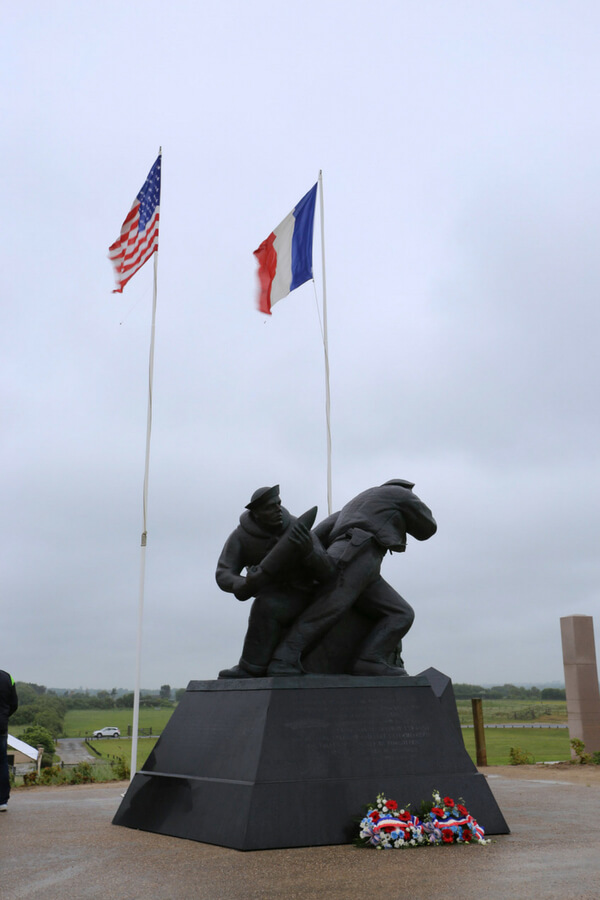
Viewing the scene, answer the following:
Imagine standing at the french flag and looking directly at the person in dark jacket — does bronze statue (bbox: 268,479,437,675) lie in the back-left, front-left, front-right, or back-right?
front-left

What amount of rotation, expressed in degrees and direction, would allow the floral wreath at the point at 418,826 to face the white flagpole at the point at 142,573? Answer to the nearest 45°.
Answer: approximately 135° to its right

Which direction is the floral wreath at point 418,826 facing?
toward the camera

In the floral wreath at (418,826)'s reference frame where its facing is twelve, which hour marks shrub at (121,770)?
The shrub is roughly at 5 o'clock from the floral wreath.

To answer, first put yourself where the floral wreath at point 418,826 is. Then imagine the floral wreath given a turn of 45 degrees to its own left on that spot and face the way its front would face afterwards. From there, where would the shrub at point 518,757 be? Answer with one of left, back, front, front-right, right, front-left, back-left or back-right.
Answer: back-left

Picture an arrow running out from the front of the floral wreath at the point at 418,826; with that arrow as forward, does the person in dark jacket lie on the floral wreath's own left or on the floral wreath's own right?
on the floral wreath's own right

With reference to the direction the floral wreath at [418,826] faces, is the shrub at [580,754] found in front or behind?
behind
